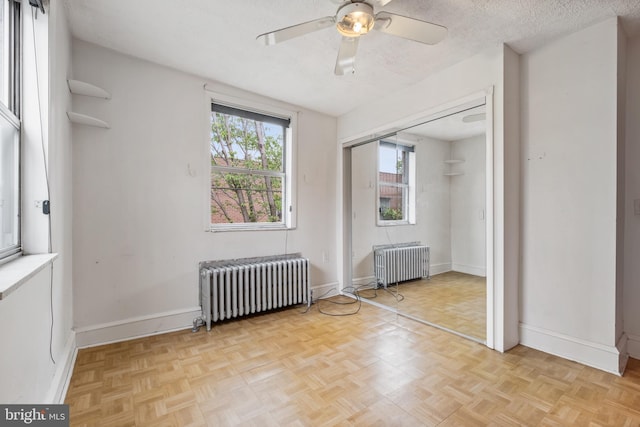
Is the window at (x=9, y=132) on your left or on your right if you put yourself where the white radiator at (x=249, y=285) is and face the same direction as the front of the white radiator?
on your right

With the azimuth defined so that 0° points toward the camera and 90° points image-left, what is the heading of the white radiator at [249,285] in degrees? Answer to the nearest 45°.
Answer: approximately 315°

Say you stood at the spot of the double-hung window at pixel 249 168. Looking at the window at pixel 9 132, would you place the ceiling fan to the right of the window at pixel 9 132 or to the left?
left
